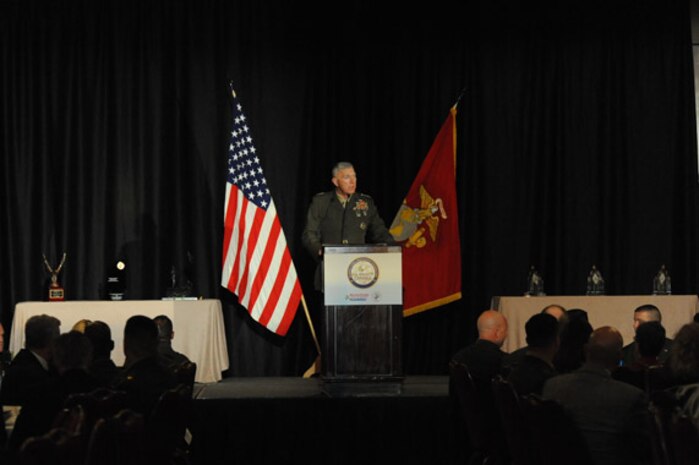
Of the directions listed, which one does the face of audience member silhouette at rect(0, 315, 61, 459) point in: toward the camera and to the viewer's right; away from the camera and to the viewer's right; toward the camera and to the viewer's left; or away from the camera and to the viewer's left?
away from the camera and to the viewer's right

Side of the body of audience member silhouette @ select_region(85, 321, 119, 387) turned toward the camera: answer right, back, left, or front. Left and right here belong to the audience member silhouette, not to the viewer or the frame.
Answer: back

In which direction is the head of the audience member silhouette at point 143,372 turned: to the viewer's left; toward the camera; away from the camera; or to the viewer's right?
away from the camera

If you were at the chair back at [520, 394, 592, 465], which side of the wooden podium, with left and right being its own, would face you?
front

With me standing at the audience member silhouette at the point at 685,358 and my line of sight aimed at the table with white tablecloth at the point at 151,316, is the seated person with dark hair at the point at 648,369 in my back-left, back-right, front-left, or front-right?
front-right

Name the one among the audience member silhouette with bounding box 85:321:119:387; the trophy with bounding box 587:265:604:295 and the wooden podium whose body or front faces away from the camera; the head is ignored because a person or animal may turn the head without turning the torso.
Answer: the audience member silhouette

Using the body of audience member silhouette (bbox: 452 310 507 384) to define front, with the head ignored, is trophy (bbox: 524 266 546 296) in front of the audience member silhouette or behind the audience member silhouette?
in front

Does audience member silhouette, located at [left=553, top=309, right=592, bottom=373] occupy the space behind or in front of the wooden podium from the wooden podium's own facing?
in front

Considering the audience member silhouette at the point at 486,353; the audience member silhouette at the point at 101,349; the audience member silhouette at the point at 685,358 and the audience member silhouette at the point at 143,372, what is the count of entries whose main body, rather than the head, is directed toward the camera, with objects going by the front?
0

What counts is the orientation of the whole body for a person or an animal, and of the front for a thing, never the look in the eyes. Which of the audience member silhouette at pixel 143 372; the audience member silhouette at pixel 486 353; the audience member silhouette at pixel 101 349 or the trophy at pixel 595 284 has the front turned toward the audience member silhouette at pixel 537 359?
the trophy

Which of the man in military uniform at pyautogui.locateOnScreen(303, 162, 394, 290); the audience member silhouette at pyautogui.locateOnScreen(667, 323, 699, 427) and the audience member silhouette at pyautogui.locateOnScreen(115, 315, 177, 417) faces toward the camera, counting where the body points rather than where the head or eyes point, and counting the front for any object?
the man in military uniform

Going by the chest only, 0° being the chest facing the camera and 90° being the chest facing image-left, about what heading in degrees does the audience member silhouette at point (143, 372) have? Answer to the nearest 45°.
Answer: approximately 180°

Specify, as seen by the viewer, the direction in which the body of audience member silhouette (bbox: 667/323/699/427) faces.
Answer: away from the camera

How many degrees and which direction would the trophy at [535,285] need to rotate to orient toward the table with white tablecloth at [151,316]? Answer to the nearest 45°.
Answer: approximately 45° to its right

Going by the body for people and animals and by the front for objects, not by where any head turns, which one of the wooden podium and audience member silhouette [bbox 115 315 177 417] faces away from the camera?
the audience member silhouette

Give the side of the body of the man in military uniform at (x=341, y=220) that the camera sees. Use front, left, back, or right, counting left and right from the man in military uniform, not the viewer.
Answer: front
